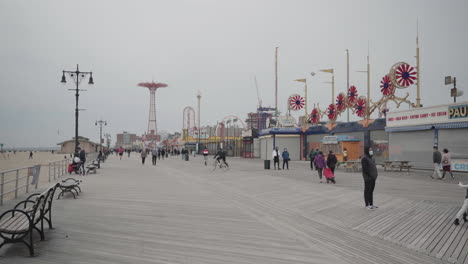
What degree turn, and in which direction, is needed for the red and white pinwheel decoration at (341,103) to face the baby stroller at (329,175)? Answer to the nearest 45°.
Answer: approximately 45° to its left

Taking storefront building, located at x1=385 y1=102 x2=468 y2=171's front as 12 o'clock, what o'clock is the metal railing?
The metal railing is roughly at 12 o'clock from the storefront building.

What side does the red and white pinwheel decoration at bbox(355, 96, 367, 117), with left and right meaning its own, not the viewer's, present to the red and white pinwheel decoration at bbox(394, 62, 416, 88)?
left

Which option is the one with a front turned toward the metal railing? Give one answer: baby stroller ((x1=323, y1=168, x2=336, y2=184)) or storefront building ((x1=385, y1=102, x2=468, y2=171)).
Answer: the storefront building

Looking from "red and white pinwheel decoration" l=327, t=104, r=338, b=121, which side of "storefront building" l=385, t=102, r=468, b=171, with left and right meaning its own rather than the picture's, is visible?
right

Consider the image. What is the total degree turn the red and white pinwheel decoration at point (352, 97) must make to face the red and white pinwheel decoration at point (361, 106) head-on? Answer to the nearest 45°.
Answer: approximately 90° to its left

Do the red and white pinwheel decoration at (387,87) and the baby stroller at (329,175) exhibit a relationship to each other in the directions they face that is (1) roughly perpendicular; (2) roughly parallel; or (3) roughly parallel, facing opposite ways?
roughly perpendicular

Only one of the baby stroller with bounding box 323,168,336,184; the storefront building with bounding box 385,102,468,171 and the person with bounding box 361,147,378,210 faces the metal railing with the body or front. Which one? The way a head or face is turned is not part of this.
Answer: the storefront building

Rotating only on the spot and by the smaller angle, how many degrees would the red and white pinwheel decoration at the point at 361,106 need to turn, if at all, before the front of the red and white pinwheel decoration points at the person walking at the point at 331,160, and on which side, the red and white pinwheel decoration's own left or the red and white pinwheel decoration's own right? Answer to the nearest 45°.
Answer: approximately 45° to the red and white pinwheel decoration's own left

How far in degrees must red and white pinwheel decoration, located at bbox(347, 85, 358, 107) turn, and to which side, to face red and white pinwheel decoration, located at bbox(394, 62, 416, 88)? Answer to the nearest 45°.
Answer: approximately 90° to its left

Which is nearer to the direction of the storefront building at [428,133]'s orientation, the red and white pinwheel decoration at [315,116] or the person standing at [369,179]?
the person standing

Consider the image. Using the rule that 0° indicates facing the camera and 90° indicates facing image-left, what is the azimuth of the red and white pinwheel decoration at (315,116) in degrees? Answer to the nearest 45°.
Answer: approximately 45°
